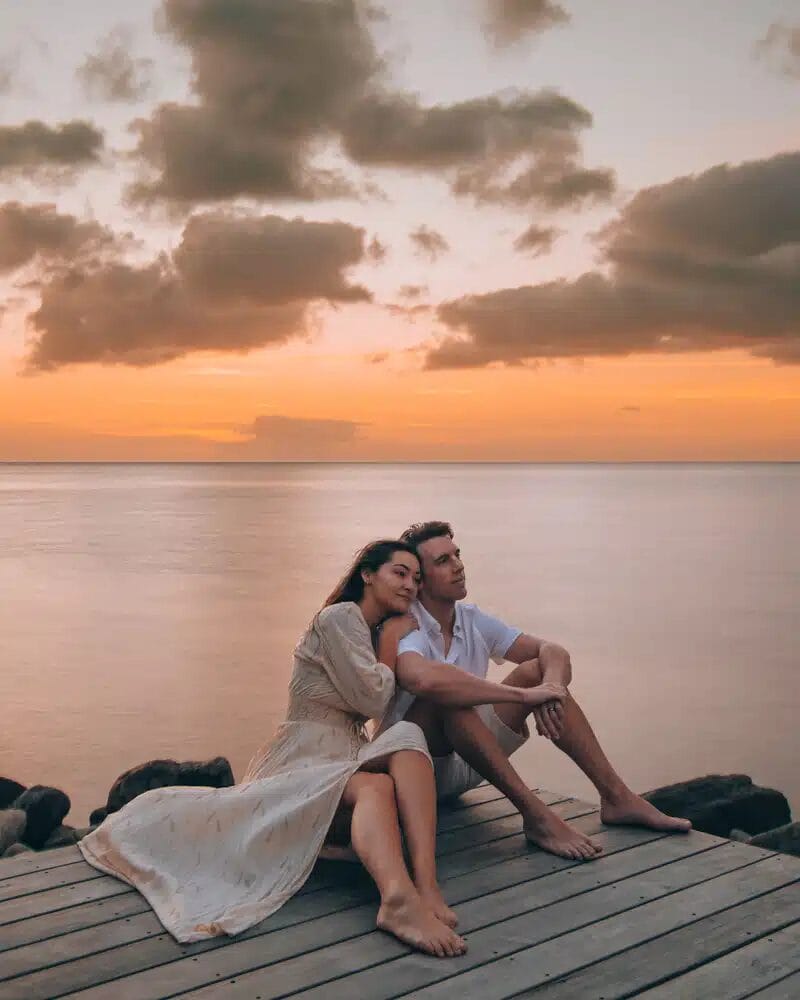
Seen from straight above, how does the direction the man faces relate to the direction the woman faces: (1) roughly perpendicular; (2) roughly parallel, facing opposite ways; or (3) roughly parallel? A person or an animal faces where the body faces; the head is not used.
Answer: roughly parallel

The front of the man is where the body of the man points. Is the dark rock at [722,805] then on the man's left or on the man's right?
on the man's left

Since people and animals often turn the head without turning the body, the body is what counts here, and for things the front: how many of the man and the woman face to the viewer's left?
0

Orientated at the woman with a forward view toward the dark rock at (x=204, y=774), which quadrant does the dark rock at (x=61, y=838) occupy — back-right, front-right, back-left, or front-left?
front-left

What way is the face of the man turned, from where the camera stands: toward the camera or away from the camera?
toward the camera

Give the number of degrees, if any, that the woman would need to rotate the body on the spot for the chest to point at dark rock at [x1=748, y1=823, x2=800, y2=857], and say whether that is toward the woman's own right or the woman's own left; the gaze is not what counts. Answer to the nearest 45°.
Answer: approximately 90° to the woman's own left

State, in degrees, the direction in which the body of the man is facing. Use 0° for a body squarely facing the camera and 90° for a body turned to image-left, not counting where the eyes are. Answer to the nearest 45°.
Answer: approximately 315°

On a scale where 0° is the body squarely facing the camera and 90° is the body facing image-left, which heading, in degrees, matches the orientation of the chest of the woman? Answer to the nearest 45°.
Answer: approximately 315°

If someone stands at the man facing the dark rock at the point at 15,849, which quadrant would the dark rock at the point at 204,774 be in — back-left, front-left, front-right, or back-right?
front-right

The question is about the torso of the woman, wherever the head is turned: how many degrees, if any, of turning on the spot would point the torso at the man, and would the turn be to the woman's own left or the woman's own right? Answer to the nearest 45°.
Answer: approximately 90° to the woman's own left
